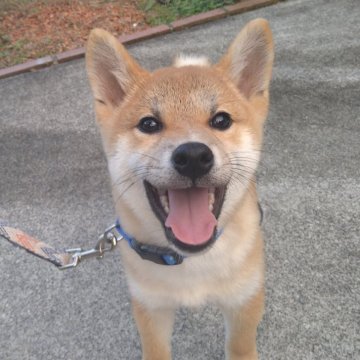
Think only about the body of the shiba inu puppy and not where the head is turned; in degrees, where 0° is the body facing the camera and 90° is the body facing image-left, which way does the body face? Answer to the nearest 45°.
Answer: approximately 0°

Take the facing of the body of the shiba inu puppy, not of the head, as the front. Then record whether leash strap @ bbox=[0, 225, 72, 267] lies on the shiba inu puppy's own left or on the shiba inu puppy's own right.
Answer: on the shiba inu puppy's own right
